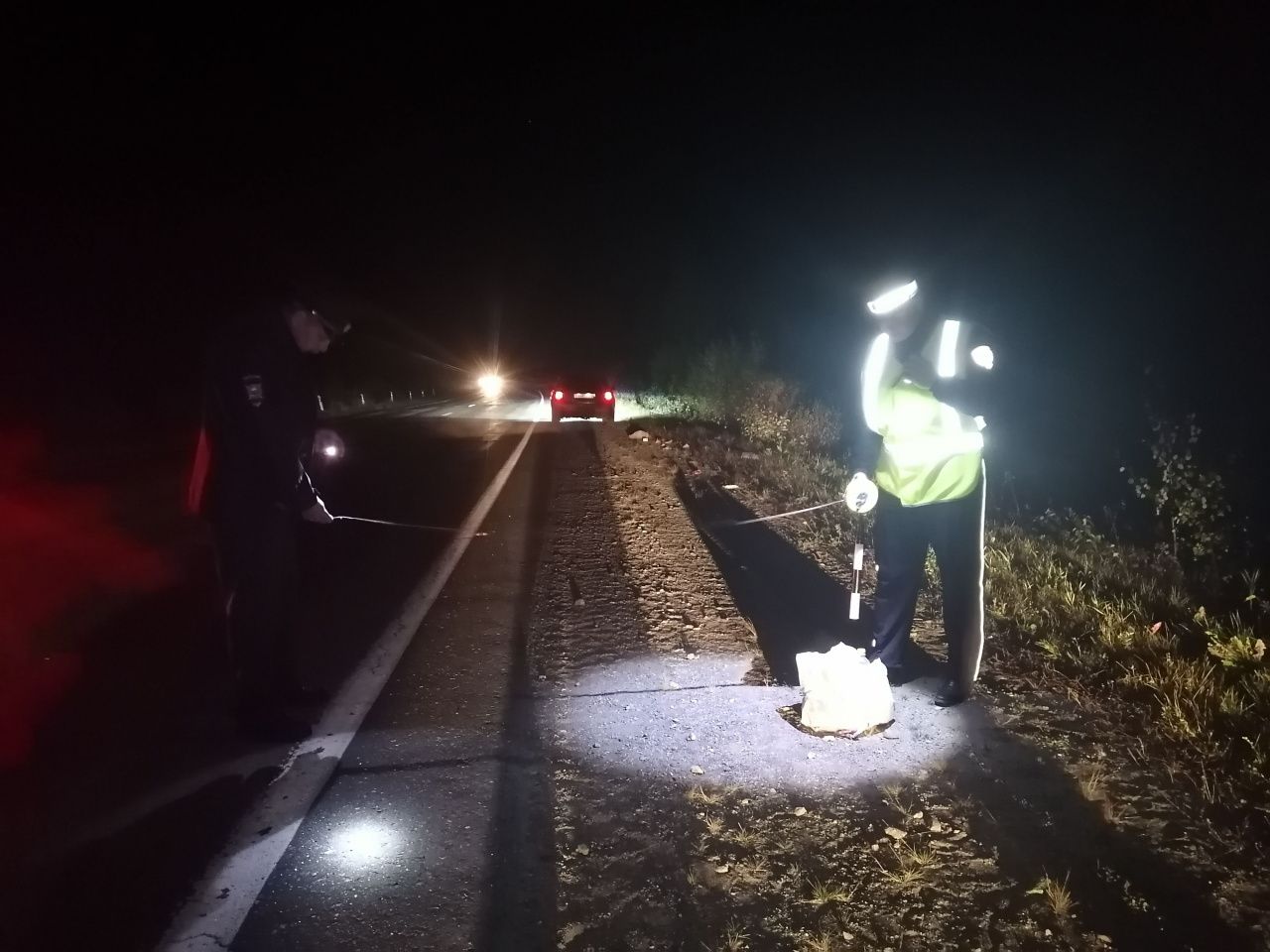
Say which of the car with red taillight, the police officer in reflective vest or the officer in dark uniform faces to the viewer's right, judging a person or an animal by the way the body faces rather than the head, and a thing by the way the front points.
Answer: the officer in dark uniform

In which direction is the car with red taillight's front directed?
away from the camera

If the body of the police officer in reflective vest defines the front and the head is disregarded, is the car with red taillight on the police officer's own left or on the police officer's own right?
on the police officer's own right

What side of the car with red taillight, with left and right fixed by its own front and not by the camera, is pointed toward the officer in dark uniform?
back

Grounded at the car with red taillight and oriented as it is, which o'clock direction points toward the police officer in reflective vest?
The police officer in reflective vest is roughly at 6 o'clock from the car with red taillight.

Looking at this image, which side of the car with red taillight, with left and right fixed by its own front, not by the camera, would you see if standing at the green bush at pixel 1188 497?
back

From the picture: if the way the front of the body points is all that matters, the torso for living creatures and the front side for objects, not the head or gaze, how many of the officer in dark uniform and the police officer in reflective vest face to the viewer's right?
1

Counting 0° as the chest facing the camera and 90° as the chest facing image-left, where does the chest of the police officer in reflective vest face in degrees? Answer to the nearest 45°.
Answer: approximately 45°

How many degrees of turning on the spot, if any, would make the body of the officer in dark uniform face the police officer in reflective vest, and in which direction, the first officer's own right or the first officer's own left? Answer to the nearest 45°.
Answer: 0° — they already face them

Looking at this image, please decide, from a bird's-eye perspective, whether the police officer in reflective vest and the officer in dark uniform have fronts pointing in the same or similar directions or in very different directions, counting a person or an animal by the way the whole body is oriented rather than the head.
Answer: very different directions

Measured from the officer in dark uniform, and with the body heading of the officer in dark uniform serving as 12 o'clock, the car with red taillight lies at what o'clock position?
The car with red taillight is roughly at 10 o'clock from the officer in dark uniform.

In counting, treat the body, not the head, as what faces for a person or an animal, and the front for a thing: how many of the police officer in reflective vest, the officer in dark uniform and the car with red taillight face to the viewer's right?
1

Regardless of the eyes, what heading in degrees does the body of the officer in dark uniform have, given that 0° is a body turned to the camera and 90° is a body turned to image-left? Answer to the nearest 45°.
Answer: approximately 270°
